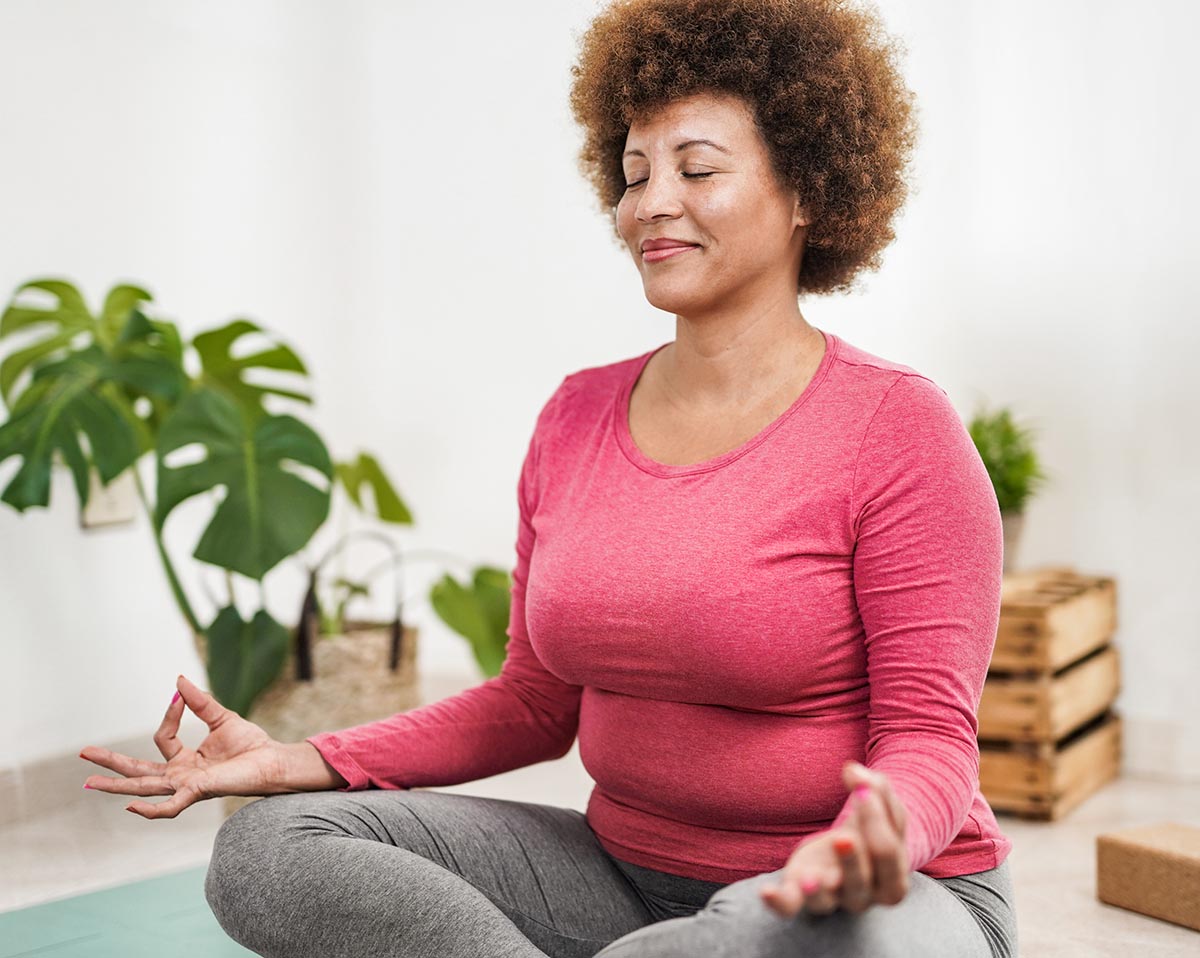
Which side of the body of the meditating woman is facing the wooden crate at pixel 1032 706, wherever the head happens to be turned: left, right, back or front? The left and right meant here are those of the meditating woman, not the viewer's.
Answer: back

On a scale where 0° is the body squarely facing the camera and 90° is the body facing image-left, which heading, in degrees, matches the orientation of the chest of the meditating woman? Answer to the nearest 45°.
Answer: approximately 45°

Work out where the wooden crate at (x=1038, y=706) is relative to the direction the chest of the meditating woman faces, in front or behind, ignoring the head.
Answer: behind

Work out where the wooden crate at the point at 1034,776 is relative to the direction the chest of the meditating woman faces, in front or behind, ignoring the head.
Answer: behind

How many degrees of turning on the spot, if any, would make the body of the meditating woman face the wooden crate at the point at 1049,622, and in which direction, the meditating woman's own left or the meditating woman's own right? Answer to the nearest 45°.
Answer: approximately 180°

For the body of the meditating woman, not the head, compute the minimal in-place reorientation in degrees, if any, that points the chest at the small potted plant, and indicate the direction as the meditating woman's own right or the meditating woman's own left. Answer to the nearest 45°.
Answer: approximately 180°
